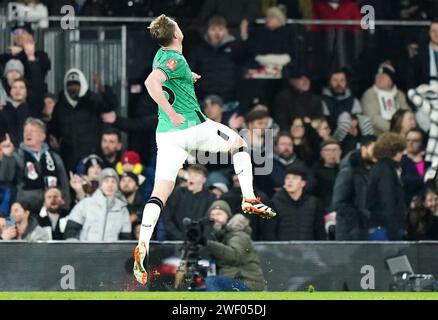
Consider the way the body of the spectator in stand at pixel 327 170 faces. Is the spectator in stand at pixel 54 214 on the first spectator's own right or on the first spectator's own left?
on the first spectator's own right

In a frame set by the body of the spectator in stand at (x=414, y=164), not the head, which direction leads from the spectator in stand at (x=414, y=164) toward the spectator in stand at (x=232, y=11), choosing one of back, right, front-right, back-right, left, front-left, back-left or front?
right

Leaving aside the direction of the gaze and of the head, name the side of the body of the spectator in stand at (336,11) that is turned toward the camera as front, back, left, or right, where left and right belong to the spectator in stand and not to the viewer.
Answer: front

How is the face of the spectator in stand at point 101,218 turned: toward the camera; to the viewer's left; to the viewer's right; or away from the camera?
toward the camera

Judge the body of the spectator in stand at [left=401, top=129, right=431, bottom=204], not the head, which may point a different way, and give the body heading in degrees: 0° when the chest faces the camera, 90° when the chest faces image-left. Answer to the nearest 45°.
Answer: approximately 0°

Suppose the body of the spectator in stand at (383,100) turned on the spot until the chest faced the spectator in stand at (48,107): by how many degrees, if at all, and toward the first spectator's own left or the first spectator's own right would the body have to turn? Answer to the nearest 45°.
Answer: approximately 90° to the first spectator's own right

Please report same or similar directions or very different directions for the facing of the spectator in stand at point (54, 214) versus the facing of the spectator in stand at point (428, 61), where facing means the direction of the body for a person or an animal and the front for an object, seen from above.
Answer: same or similar directions

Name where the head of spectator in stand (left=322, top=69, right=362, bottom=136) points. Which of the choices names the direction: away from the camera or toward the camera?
toward the camera

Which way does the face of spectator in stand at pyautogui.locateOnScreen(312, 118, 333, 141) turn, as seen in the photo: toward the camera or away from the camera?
toward the camera

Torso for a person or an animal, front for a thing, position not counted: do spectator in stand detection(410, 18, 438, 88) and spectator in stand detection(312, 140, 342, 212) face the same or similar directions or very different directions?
same or similar directions

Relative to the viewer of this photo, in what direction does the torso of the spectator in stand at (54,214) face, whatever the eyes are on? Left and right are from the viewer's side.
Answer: facing the viewer

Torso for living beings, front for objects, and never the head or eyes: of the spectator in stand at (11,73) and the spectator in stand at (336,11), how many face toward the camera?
2

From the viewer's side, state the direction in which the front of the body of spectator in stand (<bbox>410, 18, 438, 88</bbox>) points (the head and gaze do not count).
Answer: toward the camera
